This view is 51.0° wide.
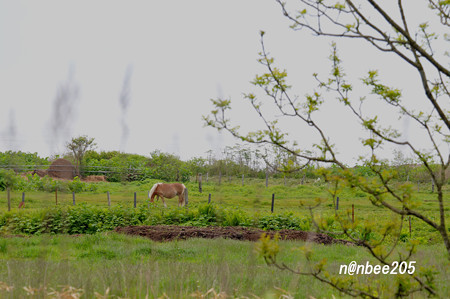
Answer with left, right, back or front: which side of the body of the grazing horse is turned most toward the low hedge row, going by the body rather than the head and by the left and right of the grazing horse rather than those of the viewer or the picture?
left

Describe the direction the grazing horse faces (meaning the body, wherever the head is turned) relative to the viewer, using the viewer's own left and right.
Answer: facing to the left of the viewer
